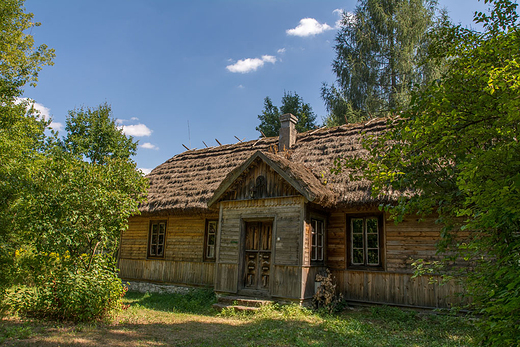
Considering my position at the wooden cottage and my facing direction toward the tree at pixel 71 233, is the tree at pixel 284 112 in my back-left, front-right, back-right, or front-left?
back-right

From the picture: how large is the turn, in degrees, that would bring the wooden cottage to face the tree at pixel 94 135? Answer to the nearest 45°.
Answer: approximately 90° to its right

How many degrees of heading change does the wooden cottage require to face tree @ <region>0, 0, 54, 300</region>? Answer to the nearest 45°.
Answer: approximately 45° to its right

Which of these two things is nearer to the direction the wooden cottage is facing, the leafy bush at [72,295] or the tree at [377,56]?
the leafy bush

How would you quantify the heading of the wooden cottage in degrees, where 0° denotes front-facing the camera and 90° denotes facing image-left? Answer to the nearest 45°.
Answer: approximately 45°

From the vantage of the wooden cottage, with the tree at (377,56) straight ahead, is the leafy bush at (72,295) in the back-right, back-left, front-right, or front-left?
back-left

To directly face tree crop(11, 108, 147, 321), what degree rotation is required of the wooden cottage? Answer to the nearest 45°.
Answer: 0° — it already faces it

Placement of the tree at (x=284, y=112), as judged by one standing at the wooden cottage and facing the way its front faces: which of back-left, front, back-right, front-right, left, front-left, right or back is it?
back-right

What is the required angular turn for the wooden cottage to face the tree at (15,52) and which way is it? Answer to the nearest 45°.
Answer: approximately 45° to its right

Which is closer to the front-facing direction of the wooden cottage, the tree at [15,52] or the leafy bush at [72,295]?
the leafy bush

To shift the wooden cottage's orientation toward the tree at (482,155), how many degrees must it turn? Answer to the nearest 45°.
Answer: approximately 45° to its left
